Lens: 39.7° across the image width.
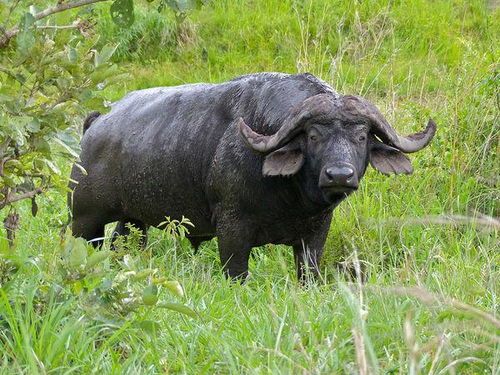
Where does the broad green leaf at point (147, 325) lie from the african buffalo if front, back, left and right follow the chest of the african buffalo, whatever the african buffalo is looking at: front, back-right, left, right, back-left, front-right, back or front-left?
front-right
